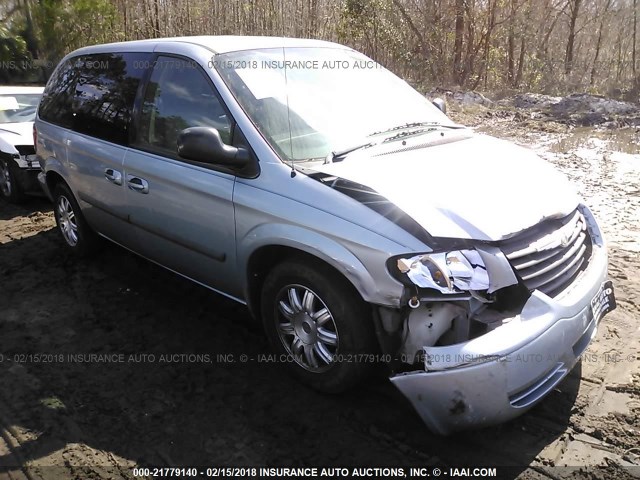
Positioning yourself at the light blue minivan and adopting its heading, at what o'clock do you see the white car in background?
The white car in background is roughly at 6 o'clock from the light blue minivan.

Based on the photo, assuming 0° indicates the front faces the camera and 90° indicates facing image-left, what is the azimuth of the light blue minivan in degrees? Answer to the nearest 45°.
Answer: approximately 315°

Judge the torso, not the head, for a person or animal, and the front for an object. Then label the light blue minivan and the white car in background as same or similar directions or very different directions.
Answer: same or similar directions

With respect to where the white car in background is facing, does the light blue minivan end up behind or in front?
in front

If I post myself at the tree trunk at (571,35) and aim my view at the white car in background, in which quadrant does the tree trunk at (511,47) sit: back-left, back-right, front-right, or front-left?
front-right

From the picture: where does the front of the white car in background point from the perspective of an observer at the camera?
facing the viewer and to the right of the viewer

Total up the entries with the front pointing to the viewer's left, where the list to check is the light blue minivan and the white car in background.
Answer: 0

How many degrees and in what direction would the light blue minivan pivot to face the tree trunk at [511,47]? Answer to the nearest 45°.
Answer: approximately 135° to its left
